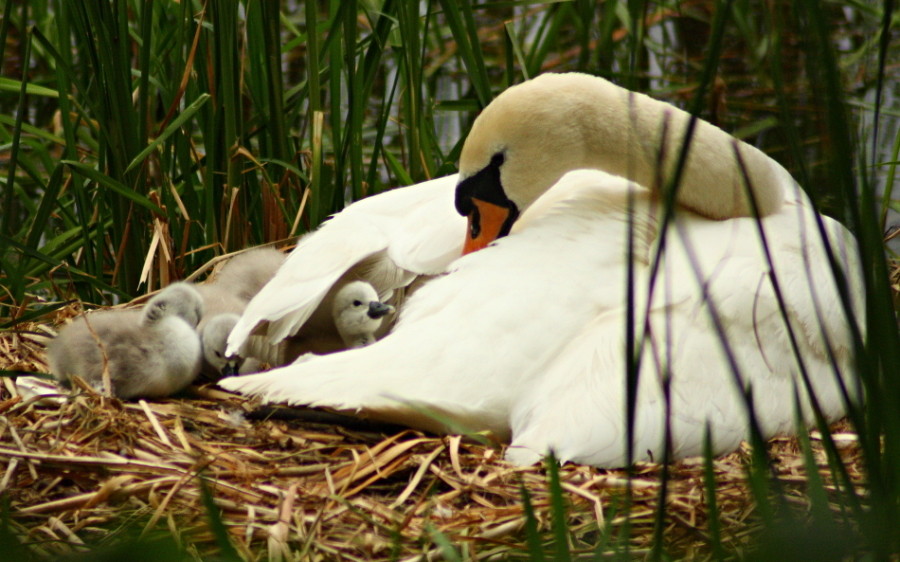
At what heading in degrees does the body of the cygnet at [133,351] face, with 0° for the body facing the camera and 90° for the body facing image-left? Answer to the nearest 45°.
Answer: approximately 270°
